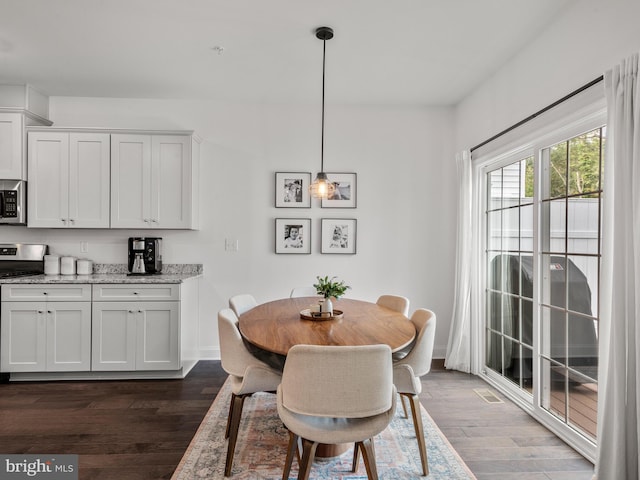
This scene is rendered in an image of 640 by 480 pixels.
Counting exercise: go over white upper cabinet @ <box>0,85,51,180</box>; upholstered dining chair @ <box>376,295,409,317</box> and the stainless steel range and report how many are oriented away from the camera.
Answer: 0

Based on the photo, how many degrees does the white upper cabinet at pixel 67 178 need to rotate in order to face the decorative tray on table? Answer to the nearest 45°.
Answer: approximately 45° to its left

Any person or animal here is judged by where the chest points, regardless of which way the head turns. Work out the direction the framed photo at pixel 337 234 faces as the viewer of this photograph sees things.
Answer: facing the viewer

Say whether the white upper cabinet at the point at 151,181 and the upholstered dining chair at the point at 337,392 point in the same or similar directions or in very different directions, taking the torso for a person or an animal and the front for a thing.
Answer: very different directions

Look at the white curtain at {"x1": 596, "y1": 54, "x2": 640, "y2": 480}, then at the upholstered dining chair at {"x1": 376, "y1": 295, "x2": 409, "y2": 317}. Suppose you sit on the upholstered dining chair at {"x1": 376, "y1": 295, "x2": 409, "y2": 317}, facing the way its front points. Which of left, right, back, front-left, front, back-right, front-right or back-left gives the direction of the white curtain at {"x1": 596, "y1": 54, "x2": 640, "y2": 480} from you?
left

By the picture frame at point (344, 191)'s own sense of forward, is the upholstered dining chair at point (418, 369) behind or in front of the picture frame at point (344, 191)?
in front

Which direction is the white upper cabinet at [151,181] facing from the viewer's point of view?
toward the camera

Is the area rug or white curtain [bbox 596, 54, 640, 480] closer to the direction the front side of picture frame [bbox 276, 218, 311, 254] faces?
the area rug

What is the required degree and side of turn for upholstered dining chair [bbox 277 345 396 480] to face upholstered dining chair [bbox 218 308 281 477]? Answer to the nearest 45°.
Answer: approximately 45° to its left

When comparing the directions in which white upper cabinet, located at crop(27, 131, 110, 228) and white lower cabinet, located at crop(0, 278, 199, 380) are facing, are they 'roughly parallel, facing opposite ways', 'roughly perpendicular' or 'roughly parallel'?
roughly parallel

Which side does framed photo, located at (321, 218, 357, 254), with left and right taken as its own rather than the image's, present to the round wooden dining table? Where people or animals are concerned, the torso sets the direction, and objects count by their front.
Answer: front

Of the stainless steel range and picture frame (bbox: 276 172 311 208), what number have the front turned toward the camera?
2

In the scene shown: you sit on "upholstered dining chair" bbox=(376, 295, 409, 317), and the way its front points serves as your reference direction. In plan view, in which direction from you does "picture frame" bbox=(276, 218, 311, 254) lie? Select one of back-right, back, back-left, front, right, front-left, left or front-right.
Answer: right

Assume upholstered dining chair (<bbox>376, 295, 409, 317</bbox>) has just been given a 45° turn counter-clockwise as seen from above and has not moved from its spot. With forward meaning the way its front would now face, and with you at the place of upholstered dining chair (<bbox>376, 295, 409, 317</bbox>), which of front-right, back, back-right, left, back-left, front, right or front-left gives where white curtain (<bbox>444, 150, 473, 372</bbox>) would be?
back-left

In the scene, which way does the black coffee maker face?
toward the camera

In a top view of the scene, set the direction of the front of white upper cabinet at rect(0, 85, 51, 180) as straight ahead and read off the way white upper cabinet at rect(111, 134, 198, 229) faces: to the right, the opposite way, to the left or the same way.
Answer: the same way

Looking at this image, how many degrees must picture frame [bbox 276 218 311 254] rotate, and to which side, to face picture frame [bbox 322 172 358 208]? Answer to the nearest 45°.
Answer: approximately 90° to its left

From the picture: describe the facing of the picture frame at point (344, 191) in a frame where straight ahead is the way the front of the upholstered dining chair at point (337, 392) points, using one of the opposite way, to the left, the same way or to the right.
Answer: the opposite way
